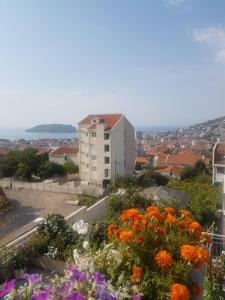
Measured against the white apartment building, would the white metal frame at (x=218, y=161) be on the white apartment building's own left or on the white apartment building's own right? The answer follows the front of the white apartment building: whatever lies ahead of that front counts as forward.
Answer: on the white apartment building's own left

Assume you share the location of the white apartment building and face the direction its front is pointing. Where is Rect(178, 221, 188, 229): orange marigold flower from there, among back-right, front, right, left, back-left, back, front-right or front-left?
front-left

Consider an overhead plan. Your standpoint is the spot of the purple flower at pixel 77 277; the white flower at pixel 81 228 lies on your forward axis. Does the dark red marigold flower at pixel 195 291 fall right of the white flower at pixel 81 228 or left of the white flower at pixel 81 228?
right

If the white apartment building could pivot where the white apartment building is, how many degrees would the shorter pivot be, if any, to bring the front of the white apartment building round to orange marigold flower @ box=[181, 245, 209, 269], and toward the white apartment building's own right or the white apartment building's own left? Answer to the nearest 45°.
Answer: approximately 45° to the white apartment building's own left

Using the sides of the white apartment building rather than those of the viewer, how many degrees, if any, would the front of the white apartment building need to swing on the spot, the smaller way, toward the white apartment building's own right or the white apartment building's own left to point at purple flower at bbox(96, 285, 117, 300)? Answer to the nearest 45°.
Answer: approximately 45° to the white apartment building's own left

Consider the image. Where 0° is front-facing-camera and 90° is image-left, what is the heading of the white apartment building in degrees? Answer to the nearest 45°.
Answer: approximately 45°

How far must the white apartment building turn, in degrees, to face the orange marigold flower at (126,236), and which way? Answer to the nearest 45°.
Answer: approximately 45° to its left

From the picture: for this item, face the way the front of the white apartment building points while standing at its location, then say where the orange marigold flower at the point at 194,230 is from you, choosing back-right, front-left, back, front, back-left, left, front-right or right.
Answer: front-left

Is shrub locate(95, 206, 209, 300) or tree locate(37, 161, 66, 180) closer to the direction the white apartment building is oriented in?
the shrub

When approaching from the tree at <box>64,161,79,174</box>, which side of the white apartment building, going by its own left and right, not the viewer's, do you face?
right

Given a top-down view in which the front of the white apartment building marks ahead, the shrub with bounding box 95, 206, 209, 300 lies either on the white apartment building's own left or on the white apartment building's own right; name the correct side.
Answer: on the white apartment building's own left

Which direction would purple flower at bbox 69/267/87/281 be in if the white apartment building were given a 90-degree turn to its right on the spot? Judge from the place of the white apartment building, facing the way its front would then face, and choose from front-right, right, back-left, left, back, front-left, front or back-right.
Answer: back-left

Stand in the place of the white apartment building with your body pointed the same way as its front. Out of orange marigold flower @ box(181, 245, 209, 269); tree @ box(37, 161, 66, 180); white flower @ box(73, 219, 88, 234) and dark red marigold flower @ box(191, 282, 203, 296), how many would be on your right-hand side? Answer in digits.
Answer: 1
